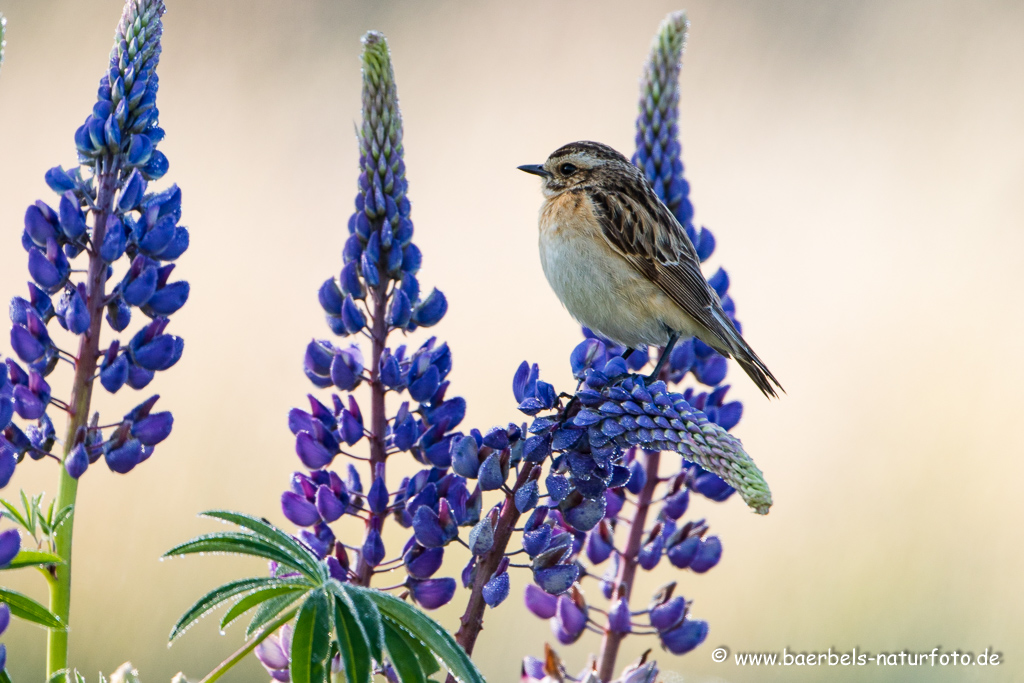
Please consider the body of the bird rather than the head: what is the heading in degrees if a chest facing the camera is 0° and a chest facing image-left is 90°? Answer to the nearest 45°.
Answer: approximately 90°
